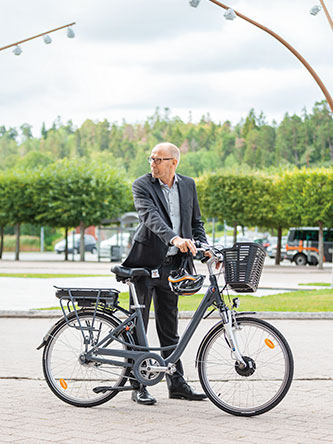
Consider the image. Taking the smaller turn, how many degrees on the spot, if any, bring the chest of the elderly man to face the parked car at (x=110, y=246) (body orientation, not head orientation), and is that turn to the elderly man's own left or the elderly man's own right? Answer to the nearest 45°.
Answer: approximately 135° to the elderly man's own left

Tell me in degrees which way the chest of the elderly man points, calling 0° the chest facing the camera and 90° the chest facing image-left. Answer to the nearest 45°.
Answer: approximately 315°
